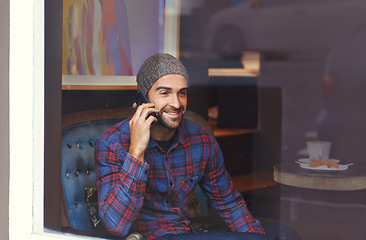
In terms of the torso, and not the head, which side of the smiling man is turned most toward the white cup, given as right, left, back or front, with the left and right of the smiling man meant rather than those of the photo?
left

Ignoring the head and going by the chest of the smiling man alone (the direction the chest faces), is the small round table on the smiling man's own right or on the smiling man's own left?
on the smiling man's own left

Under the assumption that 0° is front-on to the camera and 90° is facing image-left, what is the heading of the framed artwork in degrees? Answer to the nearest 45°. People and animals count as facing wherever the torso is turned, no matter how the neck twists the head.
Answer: approximately 0°

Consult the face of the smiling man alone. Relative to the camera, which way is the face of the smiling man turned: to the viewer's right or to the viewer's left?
to the viewer's right
